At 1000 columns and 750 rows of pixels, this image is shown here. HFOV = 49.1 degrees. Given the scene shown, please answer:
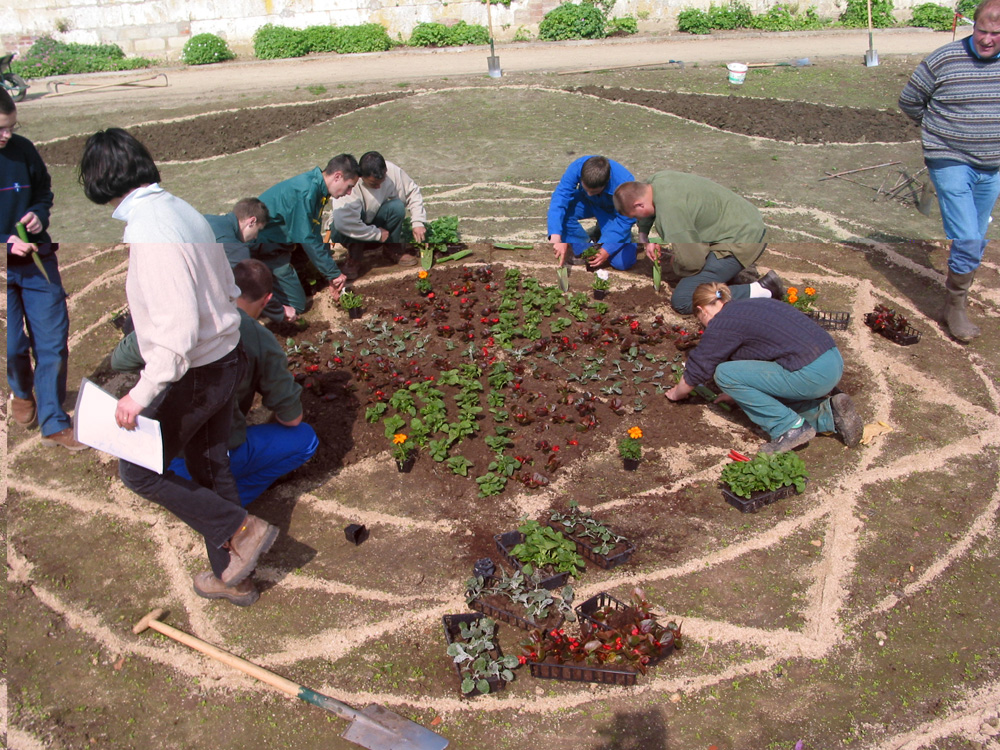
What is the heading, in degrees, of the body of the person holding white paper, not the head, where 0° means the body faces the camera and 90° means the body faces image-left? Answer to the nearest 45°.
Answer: approximately 135°
